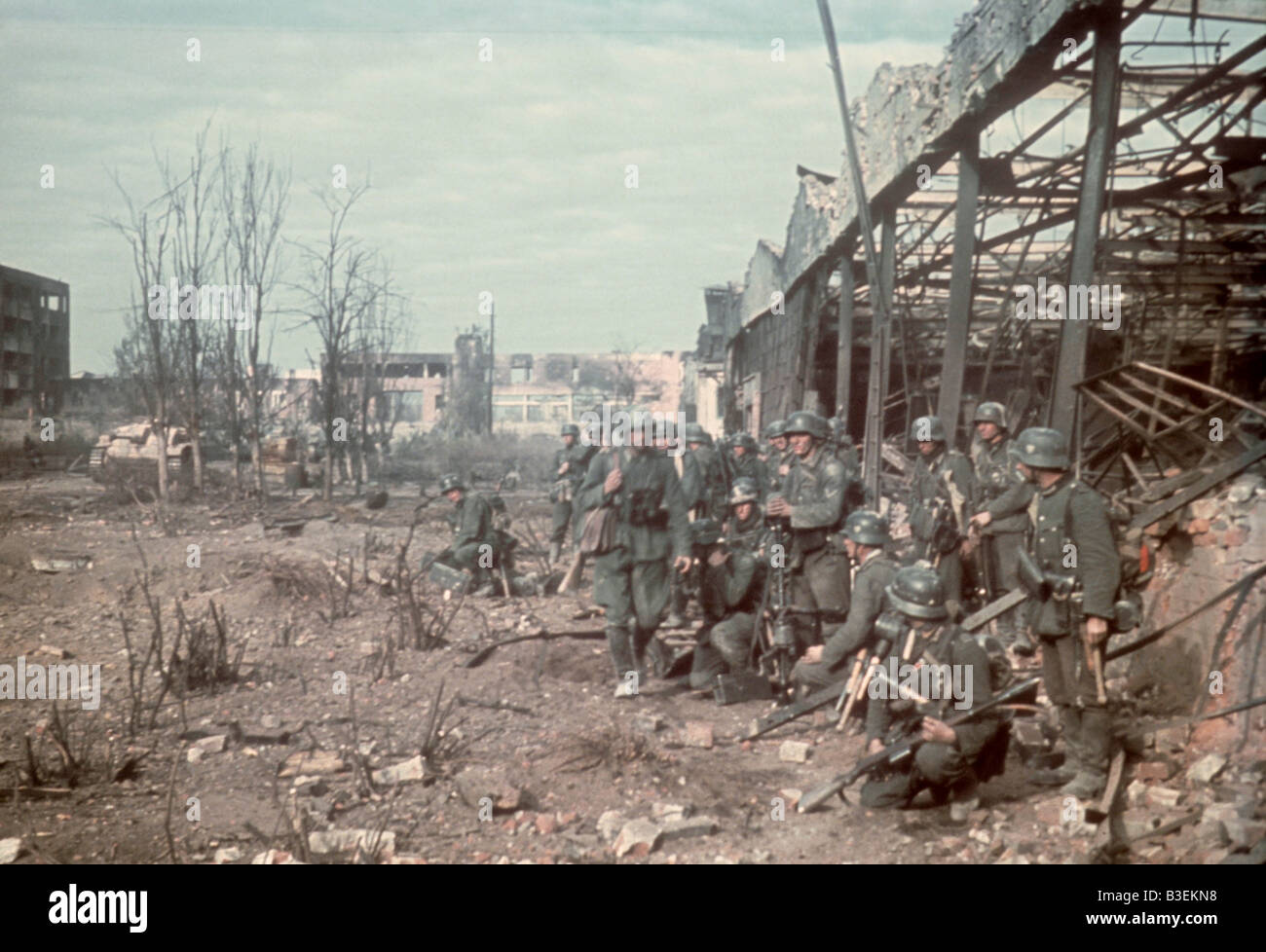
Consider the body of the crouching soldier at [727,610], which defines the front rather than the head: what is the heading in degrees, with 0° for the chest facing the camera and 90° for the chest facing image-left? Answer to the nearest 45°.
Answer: approximately 45°

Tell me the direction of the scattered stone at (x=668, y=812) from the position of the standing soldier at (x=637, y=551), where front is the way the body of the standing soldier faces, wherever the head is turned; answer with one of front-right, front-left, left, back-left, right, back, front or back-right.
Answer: front

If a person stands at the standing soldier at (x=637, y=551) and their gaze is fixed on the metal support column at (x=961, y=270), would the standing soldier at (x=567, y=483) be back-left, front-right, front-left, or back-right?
front-left

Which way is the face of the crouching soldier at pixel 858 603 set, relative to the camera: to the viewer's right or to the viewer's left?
to the viewer's left

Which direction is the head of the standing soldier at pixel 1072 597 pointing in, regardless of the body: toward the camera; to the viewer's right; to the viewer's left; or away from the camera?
to the viewer's left

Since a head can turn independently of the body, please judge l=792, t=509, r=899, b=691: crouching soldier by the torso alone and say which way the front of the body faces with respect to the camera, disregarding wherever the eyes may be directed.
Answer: to the viewer's left

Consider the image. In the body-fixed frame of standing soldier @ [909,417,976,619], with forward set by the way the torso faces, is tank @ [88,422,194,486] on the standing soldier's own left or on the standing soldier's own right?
on the standing soldier's own right

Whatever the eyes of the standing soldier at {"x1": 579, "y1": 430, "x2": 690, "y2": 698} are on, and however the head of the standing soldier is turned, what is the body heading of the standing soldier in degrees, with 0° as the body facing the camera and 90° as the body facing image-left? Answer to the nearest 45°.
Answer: approximately 0°

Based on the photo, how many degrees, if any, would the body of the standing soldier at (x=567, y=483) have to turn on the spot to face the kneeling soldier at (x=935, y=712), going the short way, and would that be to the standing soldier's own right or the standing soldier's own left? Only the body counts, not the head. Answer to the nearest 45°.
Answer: approximately 45° to the standing soldier's own left

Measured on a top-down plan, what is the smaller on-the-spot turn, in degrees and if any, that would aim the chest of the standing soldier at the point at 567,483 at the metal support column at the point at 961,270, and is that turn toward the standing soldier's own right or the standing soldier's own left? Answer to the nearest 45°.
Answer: approximately 90° to the standing soldier's own left

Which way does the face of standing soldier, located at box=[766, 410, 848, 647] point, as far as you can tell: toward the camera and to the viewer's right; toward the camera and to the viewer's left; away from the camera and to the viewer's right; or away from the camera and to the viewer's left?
toward the camera and to the viewer's left

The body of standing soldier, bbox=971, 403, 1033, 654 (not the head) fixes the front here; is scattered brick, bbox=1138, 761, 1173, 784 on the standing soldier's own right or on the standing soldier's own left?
on the standing soldier's own left
